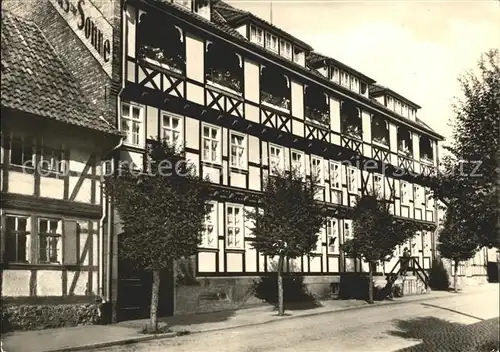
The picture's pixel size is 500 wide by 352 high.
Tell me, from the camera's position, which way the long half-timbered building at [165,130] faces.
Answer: facing the viewer and to the right of the viewer
